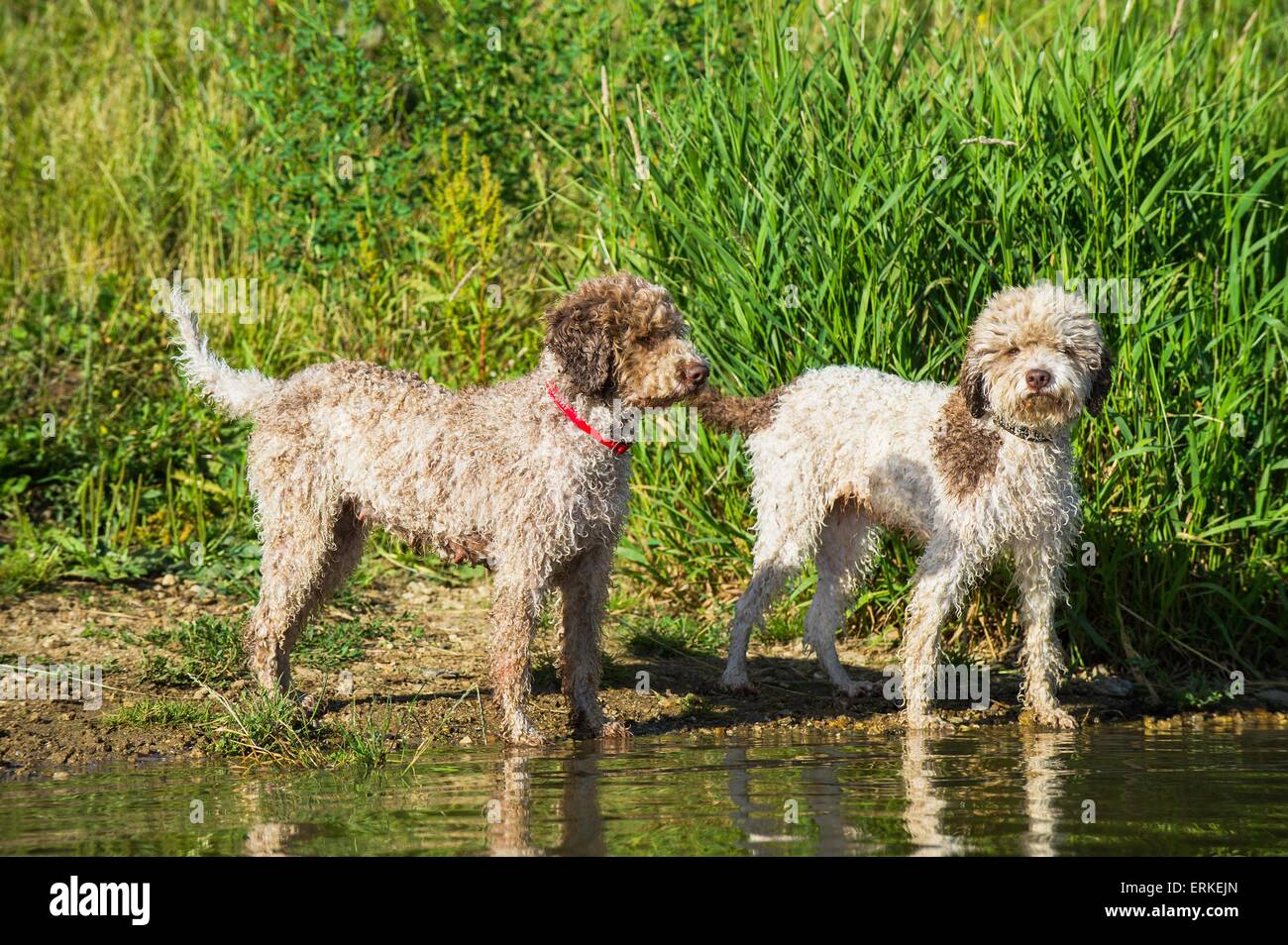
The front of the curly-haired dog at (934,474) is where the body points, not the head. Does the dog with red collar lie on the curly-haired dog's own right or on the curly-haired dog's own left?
on the curly-haired dog's own right

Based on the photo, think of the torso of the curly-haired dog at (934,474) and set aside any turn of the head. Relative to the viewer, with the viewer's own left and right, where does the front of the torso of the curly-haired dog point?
facing the viewer and to the right of the viewer
